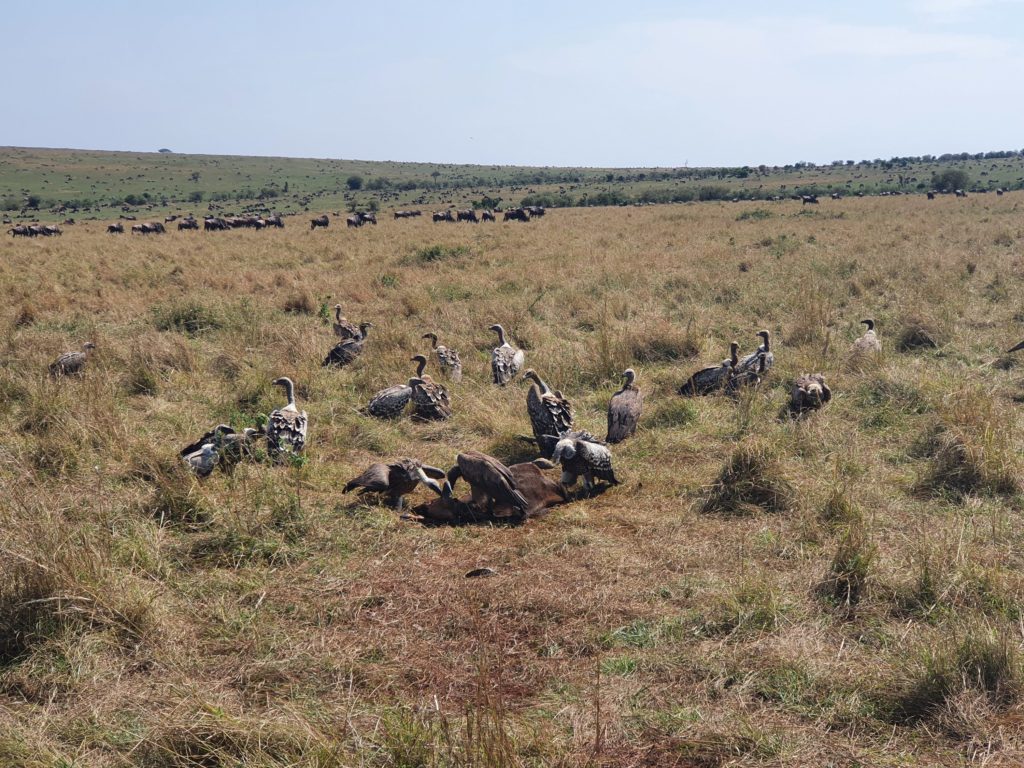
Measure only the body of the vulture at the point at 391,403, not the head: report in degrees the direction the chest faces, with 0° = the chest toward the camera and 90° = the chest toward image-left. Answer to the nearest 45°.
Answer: approximately 270°

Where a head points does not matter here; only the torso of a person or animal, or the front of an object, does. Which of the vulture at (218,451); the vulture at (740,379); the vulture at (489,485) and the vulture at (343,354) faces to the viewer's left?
the vulture at (489,485)

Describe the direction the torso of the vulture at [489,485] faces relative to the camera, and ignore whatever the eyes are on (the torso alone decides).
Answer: to the viewer's left

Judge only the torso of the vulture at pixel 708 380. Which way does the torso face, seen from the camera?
to the viewer's right

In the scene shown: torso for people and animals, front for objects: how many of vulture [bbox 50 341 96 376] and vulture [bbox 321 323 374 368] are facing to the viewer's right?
2

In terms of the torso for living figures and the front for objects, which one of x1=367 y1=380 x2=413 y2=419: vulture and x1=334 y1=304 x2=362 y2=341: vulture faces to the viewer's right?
x1=367 y1=380 x2=413 y2=419: vulture

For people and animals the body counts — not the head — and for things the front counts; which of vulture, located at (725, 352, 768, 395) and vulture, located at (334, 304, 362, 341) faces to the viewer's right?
vulture, located at (725, 352, 768, 395)

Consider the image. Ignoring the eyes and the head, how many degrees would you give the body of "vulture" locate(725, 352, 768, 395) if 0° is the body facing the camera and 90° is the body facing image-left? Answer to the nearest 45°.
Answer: approximately 270°

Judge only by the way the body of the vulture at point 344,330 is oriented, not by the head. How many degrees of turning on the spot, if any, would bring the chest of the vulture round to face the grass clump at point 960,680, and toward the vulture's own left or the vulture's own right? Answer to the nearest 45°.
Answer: approximately 90° to the vulture's own left

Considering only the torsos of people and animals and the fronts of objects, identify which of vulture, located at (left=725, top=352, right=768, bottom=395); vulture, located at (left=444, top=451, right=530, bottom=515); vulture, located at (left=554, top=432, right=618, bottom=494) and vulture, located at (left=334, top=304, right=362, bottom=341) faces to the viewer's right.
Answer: vulture, located at (left=725, top=352, right=768, bottom=395)

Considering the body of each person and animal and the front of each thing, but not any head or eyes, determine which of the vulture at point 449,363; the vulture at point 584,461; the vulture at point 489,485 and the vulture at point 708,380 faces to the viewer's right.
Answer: the vulture at point 708,380

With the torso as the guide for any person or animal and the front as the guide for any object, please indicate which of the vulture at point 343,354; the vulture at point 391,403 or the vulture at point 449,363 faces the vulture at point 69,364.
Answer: the vulture at point 449,363

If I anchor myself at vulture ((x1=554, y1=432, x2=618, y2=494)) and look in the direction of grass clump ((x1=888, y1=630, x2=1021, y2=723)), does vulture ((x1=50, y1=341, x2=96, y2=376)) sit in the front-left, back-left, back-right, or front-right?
back-right

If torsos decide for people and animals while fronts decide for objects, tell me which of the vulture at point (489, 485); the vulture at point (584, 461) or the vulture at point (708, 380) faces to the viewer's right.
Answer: the vulture at point (708, 380)
